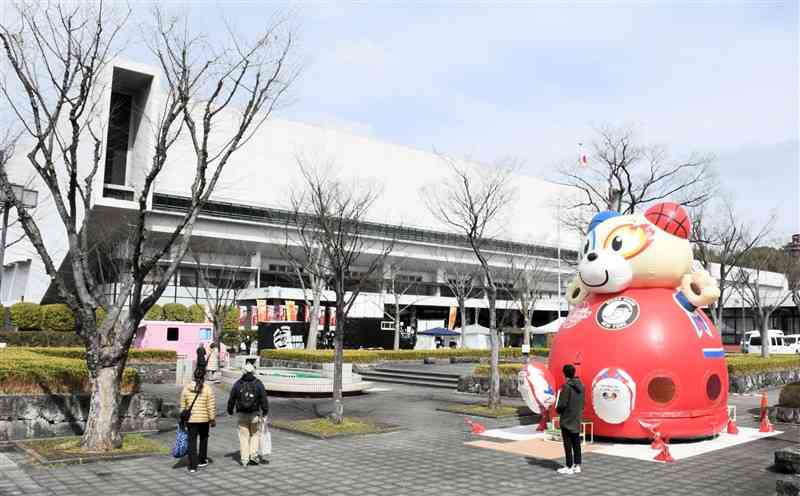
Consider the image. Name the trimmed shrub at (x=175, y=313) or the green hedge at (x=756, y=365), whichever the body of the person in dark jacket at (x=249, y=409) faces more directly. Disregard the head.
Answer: the trimmed shrub

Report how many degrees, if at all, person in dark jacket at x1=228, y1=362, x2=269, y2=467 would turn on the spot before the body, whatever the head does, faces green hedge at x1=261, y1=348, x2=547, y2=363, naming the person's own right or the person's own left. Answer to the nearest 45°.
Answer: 0° — they already face it

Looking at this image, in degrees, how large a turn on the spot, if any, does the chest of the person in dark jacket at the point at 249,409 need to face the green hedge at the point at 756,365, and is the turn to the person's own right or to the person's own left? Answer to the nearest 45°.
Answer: approximately 45° to the person's own right

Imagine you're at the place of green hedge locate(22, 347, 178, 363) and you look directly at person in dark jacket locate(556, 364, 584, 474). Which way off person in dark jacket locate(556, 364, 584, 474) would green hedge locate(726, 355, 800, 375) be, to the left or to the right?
left

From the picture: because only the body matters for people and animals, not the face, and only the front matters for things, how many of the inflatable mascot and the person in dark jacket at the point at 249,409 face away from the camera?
1

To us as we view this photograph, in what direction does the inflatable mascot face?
facing the viewer and to the left of the viewer

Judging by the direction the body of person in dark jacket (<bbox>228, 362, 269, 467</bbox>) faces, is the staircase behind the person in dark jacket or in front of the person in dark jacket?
in front

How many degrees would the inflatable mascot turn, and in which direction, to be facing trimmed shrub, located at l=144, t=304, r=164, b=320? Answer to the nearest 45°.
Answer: approximately 90° to its right

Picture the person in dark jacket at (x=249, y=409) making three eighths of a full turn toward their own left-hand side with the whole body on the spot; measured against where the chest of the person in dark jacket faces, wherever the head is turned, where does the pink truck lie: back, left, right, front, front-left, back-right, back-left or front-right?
back-right

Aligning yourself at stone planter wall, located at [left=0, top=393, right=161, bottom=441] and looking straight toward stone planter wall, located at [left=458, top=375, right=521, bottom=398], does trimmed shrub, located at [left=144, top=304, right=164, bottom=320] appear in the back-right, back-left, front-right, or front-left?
front-left

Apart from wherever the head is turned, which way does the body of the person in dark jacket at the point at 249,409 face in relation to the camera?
away from the camera

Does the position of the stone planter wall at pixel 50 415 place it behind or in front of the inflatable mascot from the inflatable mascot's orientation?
in front

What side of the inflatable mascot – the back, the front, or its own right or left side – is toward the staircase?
right

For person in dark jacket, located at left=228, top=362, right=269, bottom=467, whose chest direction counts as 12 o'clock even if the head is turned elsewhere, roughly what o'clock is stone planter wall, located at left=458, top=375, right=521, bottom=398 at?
The stone planter wall is roughly at 1 o'clock from the person in dark jacket.

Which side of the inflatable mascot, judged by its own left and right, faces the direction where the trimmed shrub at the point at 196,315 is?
right

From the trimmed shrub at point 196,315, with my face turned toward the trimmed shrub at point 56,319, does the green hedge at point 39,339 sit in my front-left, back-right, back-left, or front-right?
front-left

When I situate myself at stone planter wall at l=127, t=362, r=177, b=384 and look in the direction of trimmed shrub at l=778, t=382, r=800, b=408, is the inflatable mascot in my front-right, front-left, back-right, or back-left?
front-right

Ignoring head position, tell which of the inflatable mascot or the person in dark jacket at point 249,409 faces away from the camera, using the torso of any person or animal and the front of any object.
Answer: the person in dark jacket

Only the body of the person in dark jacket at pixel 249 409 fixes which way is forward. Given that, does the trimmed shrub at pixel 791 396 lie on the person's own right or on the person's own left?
on the person's own right
